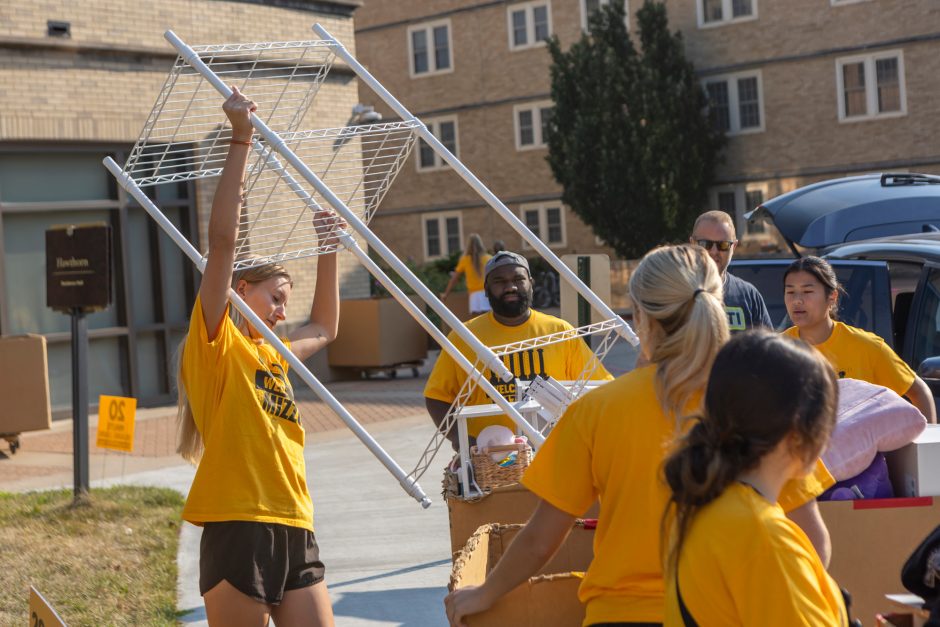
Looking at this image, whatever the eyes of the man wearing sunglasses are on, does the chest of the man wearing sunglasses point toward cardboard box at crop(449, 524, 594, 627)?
yes

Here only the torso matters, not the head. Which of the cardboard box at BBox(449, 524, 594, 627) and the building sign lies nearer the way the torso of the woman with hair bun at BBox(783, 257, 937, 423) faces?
the cardboard box

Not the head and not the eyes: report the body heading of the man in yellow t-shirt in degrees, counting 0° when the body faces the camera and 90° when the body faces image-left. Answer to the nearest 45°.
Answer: approximately 0°

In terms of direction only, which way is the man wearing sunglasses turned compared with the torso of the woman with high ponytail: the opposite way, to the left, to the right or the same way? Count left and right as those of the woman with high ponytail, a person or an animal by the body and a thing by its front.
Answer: the opposite way

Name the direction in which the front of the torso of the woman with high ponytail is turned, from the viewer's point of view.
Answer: away from the camera

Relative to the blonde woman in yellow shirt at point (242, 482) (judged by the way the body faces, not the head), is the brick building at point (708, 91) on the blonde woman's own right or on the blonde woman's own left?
on the blonde woman's own left

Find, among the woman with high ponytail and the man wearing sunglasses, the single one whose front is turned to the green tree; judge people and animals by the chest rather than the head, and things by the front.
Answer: the woman with high ponytail
